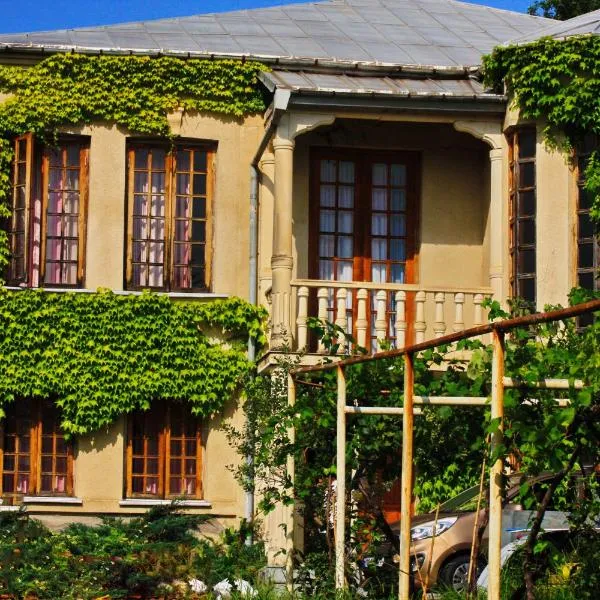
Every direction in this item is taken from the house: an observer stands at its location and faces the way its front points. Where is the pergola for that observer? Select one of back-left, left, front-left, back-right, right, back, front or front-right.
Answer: front

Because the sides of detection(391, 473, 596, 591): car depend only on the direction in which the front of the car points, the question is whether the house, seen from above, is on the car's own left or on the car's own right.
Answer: on the car's own right

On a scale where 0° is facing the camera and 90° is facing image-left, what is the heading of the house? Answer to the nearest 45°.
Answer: approximately 0°

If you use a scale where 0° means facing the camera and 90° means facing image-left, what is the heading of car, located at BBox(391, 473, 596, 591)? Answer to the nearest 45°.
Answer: approximately 45°

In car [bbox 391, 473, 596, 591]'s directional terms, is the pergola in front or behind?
in front

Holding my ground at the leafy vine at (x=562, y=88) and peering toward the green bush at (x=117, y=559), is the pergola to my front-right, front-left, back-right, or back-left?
front-left

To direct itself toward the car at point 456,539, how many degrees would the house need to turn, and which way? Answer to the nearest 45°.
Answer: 0° — it already faces it

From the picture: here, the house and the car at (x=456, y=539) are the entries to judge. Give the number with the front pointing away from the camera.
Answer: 0

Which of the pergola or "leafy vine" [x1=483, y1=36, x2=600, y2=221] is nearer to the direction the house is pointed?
the pergola
